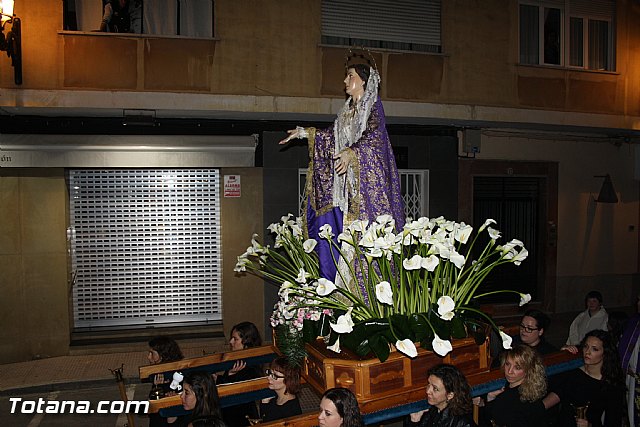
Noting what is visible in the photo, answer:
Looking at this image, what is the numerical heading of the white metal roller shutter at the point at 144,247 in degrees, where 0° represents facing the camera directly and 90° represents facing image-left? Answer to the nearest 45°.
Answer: approximately 0°

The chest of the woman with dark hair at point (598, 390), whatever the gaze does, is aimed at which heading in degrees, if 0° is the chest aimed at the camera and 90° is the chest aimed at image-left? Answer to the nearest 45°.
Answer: approximately 45°

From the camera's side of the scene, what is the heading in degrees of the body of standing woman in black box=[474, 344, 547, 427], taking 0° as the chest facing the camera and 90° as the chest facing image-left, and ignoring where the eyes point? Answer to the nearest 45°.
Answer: approximately 45°

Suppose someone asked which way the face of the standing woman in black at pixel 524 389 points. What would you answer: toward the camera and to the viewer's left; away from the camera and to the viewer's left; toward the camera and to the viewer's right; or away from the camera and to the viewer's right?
toward the camera and to the viewer's left

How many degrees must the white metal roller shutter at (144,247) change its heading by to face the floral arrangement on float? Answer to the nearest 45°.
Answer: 0° — it already faces it

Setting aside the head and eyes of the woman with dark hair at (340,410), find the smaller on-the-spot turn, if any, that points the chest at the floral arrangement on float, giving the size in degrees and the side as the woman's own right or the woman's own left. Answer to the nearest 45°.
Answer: approximately 180°

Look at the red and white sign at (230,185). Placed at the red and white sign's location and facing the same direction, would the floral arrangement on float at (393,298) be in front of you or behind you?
in front
